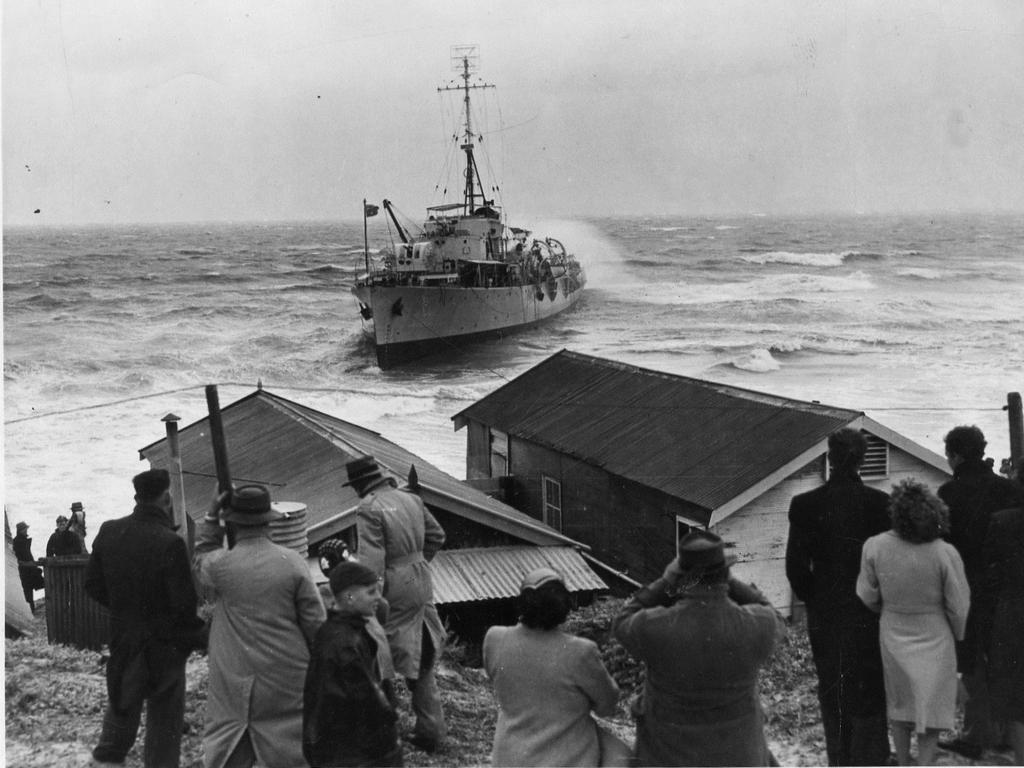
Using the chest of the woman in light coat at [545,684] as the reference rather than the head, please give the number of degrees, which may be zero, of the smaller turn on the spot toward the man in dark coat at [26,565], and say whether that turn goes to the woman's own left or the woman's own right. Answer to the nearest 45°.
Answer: approximately 45° to the woman's own left

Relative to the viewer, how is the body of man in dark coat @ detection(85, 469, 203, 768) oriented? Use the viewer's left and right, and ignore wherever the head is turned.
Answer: facing away from the viewer

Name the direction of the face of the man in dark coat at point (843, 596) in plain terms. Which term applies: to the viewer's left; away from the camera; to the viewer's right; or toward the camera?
away from the camera

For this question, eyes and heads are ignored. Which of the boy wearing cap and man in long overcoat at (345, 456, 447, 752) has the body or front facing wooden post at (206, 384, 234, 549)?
the man in long overcoat

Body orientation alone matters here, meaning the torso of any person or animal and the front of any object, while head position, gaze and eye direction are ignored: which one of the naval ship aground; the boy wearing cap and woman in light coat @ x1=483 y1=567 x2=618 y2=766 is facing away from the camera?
the woman in light coat

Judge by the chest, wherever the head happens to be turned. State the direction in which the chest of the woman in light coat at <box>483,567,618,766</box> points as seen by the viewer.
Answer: away from the camera

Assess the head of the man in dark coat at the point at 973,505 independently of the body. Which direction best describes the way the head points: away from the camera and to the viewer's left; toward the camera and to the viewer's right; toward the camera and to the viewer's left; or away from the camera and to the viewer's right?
away from the camera and to the viewer's left

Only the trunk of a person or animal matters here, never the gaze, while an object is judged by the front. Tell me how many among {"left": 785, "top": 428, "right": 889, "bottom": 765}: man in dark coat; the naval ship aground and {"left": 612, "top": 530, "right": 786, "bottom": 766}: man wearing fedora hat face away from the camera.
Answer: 2

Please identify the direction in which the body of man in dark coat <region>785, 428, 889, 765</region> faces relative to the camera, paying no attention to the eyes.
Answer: away from the camera

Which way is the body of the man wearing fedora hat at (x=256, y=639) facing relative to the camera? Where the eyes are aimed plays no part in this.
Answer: away from the camera

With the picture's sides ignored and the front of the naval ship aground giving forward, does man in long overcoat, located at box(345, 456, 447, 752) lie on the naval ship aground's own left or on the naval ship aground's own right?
on the naval ship aground's own left

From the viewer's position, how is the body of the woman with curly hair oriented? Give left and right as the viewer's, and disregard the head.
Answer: facing away from the viewer

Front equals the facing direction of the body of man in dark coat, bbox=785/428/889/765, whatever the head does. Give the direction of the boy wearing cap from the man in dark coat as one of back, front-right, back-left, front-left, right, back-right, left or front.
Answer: back-left
